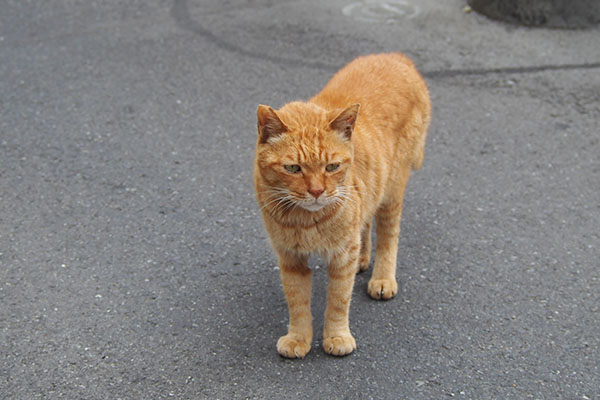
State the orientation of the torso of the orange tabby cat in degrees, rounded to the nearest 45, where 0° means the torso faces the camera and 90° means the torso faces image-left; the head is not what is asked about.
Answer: approximately 45°
